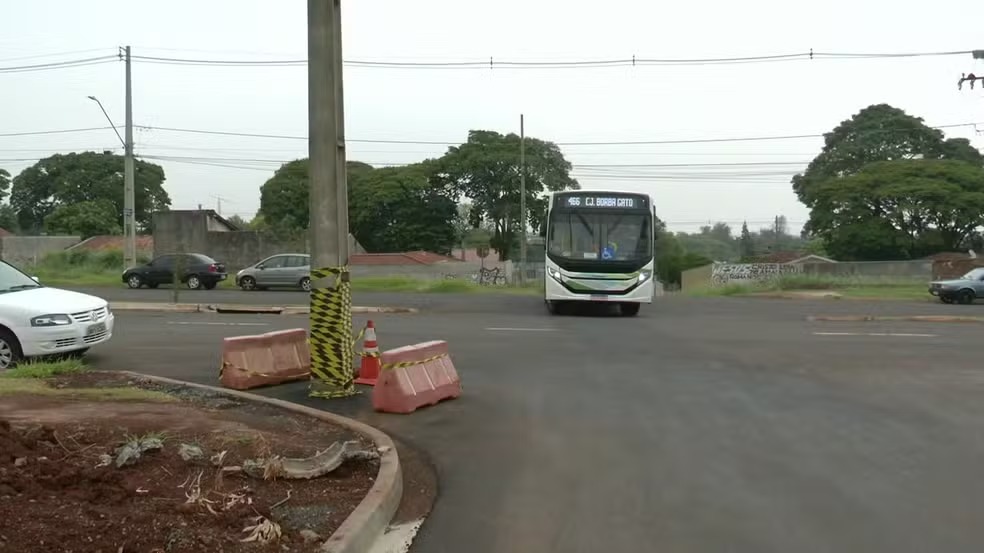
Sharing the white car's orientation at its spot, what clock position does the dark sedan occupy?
The dark sedan is roughly at 8 o'clock from the white car.

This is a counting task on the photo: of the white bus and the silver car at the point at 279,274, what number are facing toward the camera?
1

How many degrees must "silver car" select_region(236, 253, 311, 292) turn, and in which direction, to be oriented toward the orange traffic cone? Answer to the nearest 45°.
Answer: approximately 90° to its left

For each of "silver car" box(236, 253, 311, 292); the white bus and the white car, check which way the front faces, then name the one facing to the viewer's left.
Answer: the silver car

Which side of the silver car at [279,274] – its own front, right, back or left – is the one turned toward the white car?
left

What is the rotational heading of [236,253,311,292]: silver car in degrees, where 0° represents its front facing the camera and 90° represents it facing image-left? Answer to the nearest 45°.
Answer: approximately 90°

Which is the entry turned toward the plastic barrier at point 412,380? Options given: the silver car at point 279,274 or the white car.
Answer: the white car

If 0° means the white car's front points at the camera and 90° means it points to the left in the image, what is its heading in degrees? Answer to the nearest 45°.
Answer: approximately 315°

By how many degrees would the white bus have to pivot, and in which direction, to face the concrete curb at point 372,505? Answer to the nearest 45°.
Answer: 0° — it already faces it

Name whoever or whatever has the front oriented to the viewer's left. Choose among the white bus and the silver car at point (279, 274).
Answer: the silver car

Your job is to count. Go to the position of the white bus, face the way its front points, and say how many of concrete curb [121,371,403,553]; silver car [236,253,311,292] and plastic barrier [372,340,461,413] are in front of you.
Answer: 2

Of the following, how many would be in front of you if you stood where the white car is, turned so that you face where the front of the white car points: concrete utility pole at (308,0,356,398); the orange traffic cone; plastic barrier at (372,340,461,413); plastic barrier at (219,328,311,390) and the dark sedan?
4
